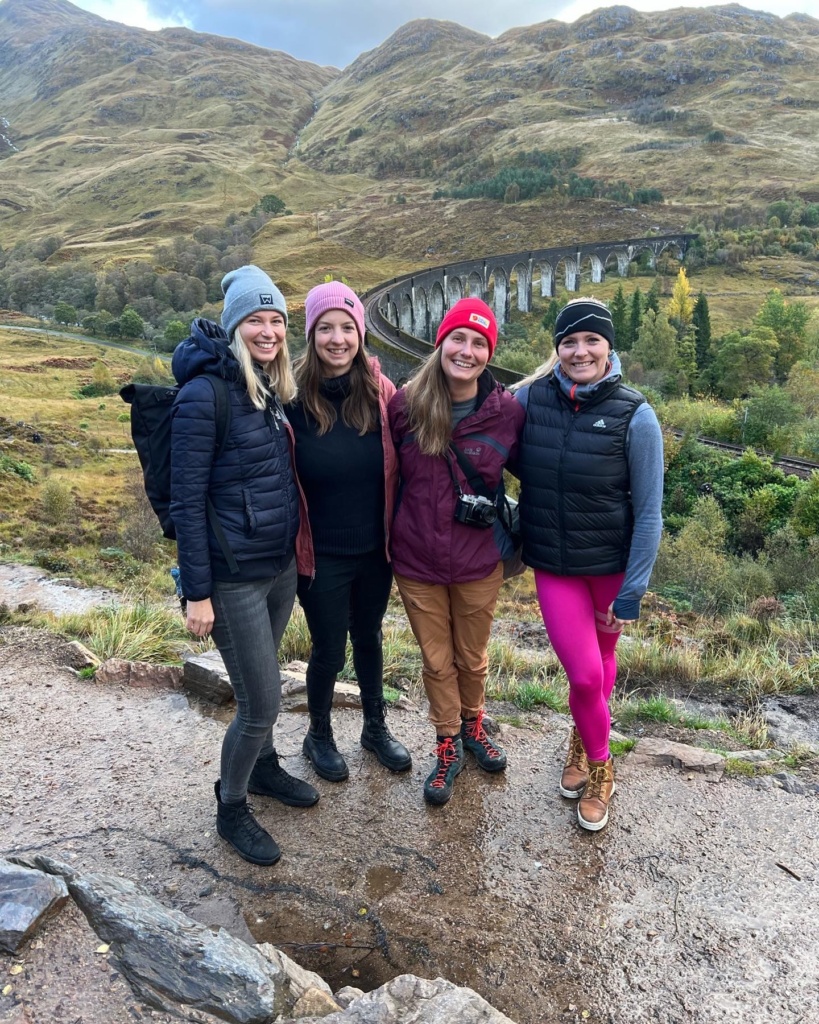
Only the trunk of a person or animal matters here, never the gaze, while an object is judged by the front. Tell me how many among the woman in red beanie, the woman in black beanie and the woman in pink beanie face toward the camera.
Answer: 3

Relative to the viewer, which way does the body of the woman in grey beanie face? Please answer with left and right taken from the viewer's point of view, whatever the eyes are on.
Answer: facing the viewer and to the right of the viewer

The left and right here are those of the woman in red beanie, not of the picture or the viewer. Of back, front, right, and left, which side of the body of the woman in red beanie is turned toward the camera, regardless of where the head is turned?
front

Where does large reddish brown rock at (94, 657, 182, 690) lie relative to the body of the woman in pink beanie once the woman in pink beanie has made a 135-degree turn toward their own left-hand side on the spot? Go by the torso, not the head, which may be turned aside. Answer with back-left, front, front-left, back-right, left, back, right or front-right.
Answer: left

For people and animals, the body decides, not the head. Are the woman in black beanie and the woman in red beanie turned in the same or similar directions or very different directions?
same or similar directions

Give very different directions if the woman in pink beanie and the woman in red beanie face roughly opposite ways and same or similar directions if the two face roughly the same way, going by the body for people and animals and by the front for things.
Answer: same or similar directions

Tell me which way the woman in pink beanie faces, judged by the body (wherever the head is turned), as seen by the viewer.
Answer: toward the camera

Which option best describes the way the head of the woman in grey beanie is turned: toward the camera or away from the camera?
toward the camera

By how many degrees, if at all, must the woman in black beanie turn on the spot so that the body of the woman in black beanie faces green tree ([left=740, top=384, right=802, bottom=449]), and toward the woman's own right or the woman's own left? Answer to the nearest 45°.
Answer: approximately 180°

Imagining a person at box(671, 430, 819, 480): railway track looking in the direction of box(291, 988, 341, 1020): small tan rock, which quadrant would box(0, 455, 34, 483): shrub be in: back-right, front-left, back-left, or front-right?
front-right
